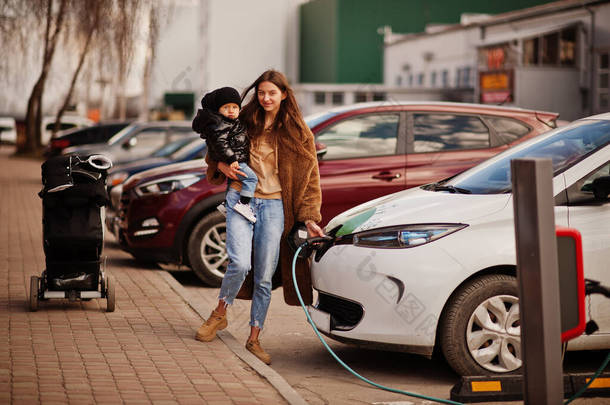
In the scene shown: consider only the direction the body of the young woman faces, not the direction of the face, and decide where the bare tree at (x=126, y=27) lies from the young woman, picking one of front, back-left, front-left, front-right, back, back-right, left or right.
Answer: back

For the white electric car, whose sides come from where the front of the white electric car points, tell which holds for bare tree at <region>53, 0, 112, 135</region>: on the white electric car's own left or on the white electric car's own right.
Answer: on the white electric car's own right

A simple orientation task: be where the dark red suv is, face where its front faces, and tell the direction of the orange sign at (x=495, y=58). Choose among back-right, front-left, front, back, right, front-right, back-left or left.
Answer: back-right

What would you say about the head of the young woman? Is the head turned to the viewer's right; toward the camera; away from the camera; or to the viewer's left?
toward the camera

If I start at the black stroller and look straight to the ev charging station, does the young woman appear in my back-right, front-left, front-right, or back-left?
front-left

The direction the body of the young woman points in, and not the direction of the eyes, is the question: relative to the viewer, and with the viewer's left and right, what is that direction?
facing the viewer

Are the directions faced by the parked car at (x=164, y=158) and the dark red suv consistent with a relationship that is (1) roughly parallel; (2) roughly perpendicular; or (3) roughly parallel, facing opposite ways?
roughly parallel

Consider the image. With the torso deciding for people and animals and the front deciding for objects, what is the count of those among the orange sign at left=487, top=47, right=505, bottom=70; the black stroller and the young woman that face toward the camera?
2

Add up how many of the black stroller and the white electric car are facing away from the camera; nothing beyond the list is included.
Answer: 1

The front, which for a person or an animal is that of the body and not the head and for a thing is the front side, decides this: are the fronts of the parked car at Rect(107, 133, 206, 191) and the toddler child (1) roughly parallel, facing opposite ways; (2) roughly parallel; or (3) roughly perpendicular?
roughly perpendicular

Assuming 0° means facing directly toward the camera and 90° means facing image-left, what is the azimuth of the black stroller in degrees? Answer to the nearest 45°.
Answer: approximately 180°

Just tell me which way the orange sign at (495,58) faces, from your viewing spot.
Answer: facing the viewer

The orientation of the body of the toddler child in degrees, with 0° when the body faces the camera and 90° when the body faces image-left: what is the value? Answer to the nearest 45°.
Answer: approximately 315°

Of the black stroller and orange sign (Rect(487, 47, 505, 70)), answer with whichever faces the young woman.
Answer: the orange sign

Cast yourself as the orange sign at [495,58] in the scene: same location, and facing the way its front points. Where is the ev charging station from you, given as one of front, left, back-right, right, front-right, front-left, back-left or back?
front

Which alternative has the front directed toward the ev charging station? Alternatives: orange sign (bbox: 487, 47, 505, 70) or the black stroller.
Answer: the orange sign
